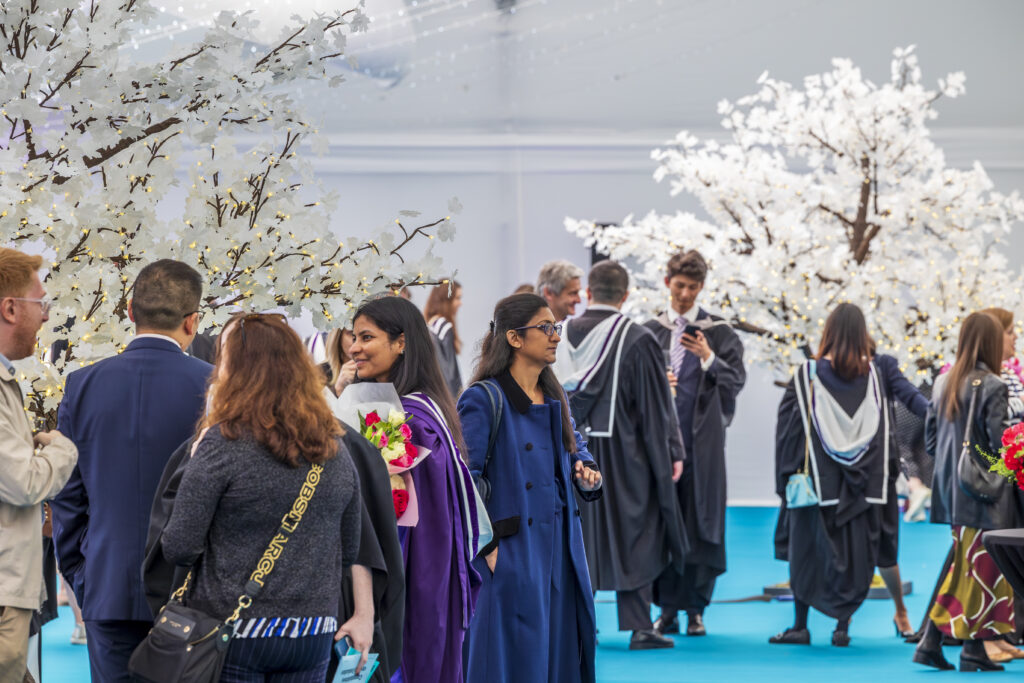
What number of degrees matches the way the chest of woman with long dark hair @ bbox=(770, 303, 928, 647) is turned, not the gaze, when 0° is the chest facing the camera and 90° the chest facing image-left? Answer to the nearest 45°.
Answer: approximately 180°

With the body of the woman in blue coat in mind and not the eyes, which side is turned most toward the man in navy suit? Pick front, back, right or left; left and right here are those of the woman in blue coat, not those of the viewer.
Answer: right

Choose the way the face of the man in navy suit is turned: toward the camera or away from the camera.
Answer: away from the camera

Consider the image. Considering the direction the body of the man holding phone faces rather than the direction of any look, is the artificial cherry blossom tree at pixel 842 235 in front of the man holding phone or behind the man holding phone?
behind

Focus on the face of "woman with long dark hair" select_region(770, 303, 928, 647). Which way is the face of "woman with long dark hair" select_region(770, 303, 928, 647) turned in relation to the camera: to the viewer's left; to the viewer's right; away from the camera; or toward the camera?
away from the camera

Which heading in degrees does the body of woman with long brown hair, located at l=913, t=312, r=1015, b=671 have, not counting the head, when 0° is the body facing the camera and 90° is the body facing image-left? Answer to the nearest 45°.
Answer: approximately 225°

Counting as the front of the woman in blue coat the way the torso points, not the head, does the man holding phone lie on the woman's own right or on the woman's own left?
on the woman's own left

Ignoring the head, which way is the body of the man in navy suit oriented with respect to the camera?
away from the camera

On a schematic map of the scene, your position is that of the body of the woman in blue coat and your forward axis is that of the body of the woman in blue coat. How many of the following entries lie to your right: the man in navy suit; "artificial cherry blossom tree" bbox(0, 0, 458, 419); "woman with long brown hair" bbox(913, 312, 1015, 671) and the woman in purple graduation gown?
3
